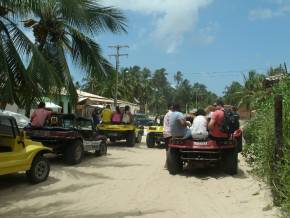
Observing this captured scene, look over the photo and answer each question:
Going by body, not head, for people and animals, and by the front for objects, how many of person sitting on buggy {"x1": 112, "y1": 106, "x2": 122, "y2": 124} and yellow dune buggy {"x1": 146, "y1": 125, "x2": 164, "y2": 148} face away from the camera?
2

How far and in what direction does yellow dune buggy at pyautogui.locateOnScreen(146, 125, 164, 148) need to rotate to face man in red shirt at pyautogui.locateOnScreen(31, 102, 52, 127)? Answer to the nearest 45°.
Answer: approximately 135° to its left

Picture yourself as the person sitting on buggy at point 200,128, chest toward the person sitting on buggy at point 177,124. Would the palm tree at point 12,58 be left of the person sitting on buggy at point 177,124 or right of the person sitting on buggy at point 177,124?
left

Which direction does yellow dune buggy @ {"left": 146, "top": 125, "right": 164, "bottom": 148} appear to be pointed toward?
away from the camera

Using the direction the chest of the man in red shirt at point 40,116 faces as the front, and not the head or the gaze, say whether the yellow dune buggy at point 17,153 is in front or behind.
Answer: behind

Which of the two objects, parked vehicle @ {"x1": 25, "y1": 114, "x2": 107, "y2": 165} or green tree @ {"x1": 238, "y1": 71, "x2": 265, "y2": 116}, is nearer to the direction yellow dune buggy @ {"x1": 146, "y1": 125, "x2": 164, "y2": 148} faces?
the green tree

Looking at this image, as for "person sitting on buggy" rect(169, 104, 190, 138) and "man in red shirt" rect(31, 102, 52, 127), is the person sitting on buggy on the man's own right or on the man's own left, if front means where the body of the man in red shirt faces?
on the man's own right

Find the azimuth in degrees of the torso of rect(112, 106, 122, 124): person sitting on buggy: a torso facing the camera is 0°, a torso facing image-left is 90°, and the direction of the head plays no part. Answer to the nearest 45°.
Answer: approximately 180°
